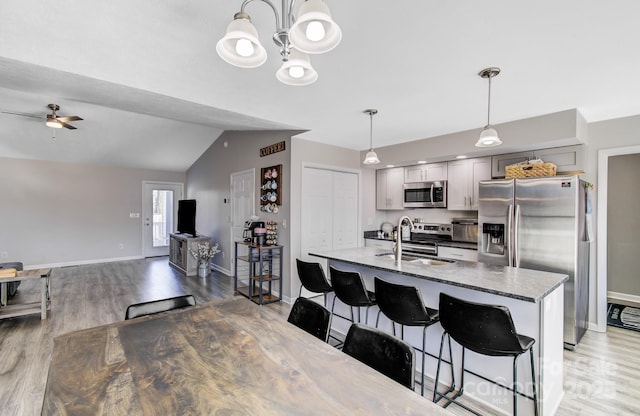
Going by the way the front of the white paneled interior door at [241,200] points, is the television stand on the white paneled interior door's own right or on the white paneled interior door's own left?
on the white paneled interior door's own right

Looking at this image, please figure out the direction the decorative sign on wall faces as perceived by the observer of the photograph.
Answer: facing the viewer and to the left of the viewer

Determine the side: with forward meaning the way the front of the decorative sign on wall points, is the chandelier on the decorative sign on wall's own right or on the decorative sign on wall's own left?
on the decorative sign on wall's own left

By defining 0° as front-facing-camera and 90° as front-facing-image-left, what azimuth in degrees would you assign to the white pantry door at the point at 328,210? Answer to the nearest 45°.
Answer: approximately 315°

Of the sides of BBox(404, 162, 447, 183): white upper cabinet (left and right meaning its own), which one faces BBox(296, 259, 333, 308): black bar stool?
front

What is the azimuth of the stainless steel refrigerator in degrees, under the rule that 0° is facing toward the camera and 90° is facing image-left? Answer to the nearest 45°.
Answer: approximately 45°

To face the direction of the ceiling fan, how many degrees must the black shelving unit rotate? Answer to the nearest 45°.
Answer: approximately 45° to its right

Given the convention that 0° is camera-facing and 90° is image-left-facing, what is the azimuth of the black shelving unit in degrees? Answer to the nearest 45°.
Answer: approximately 45°

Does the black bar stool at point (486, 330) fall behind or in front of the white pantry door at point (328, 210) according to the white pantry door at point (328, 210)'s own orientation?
in front

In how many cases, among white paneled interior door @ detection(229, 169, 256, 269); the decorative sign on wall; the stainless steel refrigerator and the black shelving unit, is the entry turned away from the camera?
0

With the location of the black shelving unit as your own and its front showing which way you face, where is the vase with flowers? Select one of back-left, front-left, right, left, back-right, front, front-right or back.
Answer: right

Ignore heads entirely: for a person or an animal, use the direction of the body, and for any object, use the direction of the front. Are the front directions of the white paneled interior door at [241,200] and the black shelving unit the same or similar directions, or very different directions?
same or similar directions

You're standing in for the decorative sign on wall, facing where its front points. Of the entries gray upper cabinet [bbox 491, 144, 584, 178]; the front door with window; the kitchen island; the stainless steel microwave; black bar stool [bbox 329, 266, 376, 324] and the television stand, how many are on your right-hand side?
2
